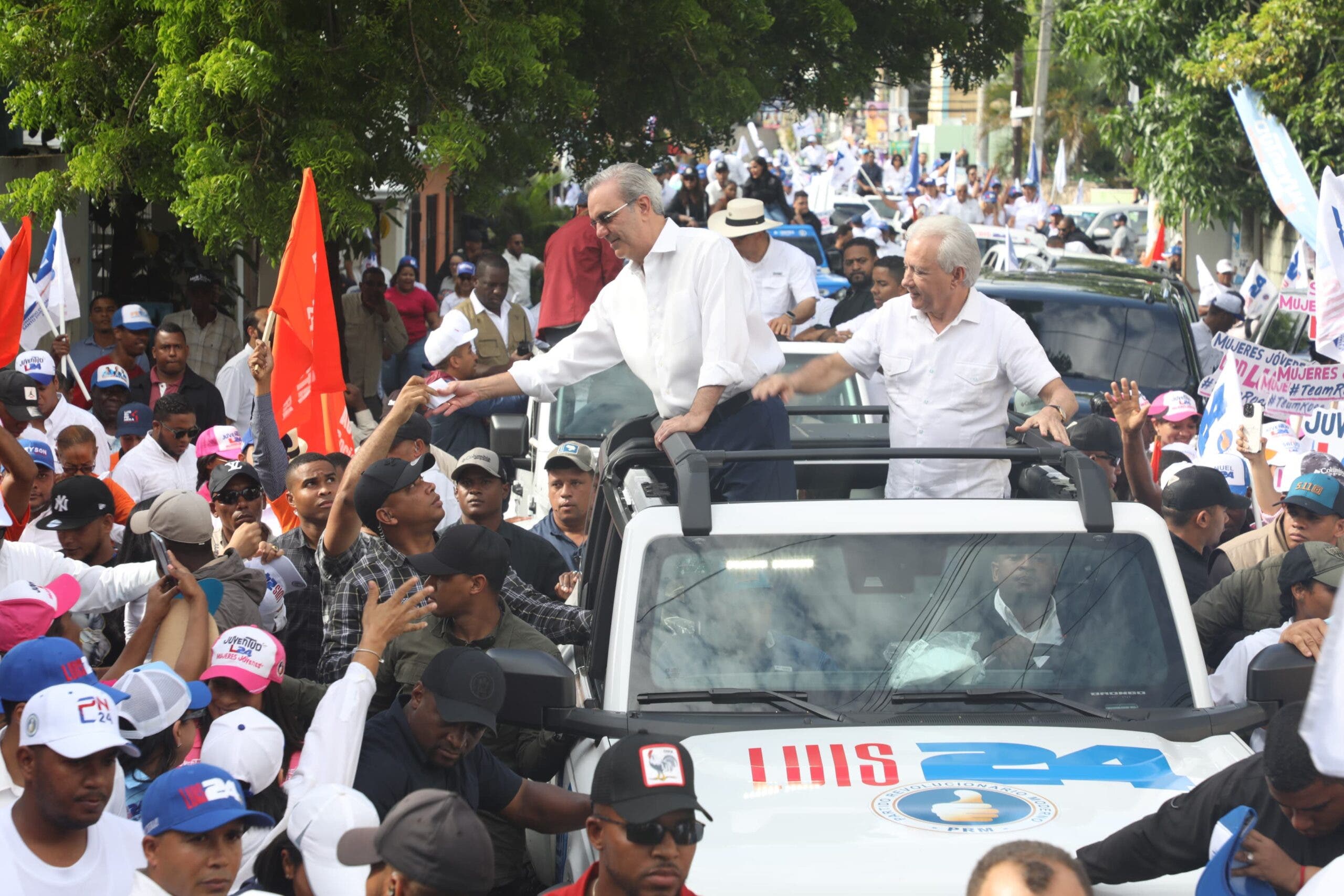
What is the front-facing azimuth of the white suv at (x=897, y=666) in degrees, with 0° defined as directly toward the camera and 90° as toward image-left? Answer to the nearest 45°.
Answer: approximately 0°

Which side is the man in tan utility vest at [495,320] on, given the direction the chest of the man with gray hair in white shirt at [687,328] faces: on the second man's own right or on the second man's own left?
on the second man's own right

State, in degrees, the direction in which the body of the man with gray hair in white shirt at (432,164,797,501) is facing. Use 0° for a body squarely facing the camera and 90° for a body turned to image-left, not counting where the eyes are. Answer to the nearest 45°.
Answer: approximately 45°
